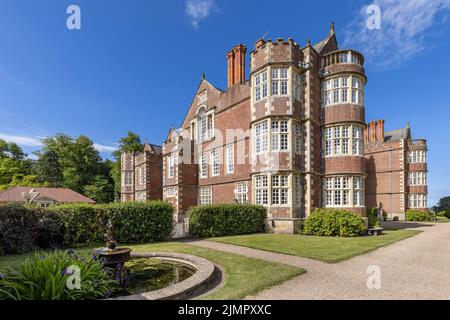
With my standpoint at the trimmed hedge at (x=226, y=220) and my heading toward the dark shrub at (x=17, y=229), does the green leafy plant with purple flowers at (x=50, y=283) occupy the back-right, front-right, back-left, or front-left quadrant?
front-left

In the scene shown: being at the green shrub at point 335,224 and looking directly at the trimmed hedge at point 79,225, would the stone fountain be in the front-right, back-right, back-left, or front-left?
front-left
